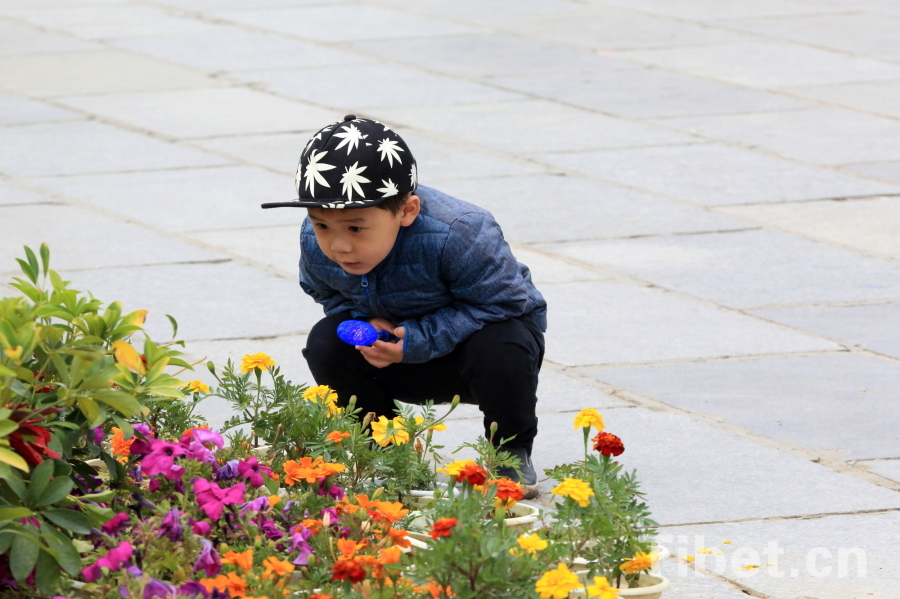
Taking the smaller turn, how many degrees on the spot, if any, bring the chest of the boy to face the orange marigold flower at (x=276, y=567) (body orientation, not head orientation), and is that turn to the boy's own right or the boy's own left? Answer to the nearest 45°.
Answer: approximately 45° to the boy's own left

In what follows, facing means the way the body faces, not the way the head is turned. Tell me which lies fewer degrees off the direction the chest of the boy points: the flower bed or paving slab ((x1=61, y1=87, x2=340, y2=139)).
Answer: the flower bed

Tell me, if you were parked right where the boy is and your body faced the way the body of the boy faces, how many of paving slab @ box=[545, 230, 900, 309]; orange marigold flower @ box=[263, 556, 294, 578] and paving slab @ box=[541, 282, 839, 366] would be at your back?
2

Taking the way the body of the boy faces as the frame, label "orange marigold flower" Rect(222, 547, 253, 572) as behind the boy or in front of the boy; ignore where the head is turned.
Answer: in front

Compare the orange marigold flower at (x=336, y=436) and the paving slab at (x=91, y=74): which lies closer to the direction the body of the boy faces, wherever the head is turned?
the orange marigold flower

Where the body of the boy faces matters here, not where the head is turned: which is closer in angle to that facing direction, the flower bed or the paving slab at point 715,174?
the flower bed

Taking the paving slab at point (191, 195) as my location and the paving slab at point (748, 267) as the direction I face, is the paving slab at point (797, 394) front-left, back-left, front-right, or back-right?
front-right

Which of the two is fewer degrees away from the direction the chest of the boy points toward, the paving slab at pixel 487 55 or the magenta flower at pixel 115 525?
the magenta flower

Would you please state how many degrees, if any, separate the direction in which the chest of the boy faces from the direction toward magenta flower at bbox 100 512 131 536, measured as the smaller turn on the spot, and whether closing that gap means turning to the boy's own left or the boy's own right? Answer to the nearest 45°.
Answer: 0° — they already face it

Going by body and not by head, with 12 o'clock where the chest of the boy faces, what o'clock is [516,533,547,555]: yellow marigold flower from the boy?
The yellow marigold flower is roughly at 10 o'clock from the boy.

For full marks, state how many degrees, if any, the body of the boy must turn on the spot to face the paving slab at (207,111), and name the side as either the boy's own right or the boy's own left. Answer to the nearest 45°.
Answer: approximately 135° to the boy's own right

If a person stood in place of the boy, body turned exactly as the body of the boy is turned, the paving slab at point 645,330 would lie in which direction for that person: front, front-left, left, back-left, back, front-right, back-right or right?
back

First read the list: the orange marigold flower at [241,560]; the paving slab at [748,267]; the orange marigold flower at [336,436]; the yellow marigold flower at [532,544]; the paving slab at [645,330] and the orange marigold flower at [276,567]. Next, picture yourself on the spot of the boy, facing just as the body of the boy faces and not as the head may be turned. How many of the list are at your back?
2

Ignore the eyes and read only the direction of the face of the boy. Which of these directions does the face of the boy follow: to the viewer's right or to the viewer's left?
to the viewer's left

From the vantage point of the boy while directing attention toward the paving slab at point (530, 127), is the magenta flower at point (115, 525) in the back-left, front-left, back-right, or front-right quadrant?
back-left

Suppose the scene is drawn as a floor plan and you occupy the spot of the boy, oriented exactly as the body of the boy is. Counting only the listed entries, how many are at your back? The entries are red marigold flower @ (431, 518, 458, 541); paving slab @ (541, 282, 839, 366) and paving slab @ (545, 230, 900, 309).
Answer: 2

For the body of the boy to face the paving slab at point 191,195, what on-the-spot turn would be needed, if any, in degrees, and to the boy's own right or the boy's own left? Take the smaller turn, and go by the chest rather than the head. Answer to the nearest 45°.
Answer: approximately 135° to the boy's own right

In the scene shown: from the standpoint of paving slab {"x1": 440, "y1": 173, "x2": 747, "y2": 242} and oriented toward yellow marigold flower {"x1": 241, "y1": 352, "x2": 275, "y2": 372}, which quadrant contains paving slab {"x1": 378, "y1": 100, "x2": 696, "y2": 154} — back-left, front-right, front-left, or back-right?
back-right

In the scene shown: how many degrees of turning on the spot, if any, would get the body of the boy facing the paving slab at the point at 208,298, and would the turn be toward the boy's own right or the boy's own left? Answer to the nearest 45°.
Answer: approximately 90° to the boy's own right
